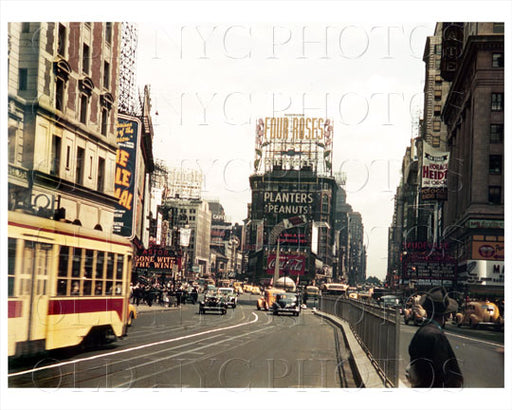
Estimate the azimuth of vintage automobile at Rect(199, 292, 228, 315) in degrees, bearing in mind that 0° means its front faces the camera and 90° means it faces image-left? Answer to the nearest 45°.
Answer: approximately 0°

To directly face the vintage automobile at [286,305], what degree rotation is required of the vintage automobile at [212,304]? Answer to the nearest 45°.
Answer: approximately 135° to its left

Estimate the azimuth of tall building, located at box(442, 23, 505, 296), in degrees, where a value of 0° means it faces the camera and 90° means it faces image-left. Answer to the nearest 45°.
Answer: approximately 45°

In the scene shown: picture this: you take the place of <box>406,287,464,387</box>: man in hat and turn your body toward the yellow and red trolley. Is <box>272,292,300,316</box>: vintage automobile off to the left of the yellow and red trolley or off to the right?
right

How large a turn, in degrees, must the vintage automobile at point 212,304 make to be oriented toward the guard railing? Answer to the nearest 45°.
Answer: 0° — it already faces it

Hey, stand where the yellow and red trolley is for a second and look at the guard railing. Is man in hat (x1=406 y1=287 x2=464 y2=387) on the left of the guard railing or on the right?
right

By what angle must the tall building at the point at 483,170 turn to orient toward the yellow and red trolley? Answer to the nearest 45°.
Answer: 0° — it already faces it
